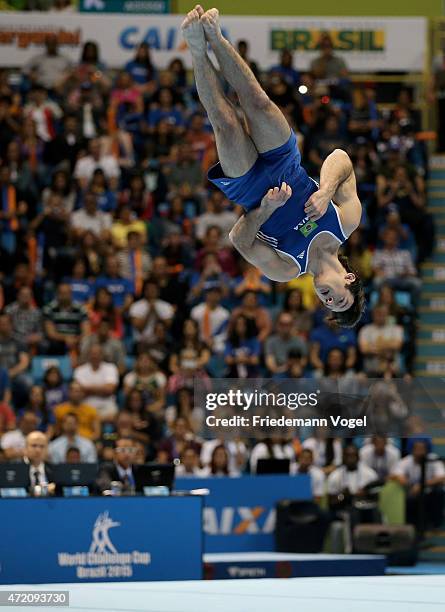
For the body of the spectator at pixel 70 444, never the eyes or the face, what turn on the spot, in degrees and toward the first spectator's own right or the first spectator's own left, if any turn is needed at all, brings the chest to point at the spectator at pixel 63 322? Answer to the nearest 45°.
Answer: approximately 180°

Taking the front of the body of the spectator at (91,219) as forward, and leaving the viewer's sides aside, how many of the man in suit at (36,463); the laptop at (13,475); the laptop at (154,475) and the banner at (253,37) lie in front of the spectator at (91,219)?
3

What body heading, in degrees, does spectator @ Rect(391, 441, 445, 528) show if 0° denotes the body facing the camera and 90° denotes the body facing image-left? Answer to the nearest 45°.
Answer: approximately 0°

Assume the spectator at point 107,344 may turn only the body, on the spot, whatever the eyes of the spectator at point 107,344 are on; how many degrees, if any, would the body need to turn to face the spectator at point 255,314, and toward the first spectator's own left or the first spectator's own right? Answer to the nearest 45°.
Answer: approximately 90° to the first spectator's own left

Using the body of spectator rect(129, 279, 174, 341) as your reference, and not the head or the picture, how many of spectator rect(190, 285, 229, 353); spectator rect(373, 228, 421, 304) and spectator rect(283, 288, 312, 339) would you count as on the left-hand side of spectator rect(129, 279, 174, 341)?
3

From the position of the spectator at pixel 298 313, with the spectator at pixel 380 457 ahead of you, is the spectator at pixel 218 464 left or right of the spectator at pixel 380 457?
right

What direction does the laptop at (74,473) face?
away from the camera

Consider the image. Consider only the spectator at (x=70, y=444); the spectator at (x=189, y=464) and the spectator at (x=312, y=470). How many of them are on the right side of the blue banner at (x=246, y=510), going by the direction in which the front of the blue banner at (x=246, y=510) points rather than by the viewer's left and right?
2

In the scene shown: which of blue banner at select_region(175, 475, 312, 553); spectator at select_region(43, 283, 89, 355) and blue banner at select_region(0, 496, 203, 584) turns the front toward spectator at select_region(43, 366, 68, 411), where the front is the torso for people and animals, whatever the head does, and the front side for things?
spectator at select_region(43, 283, 89, 355)
